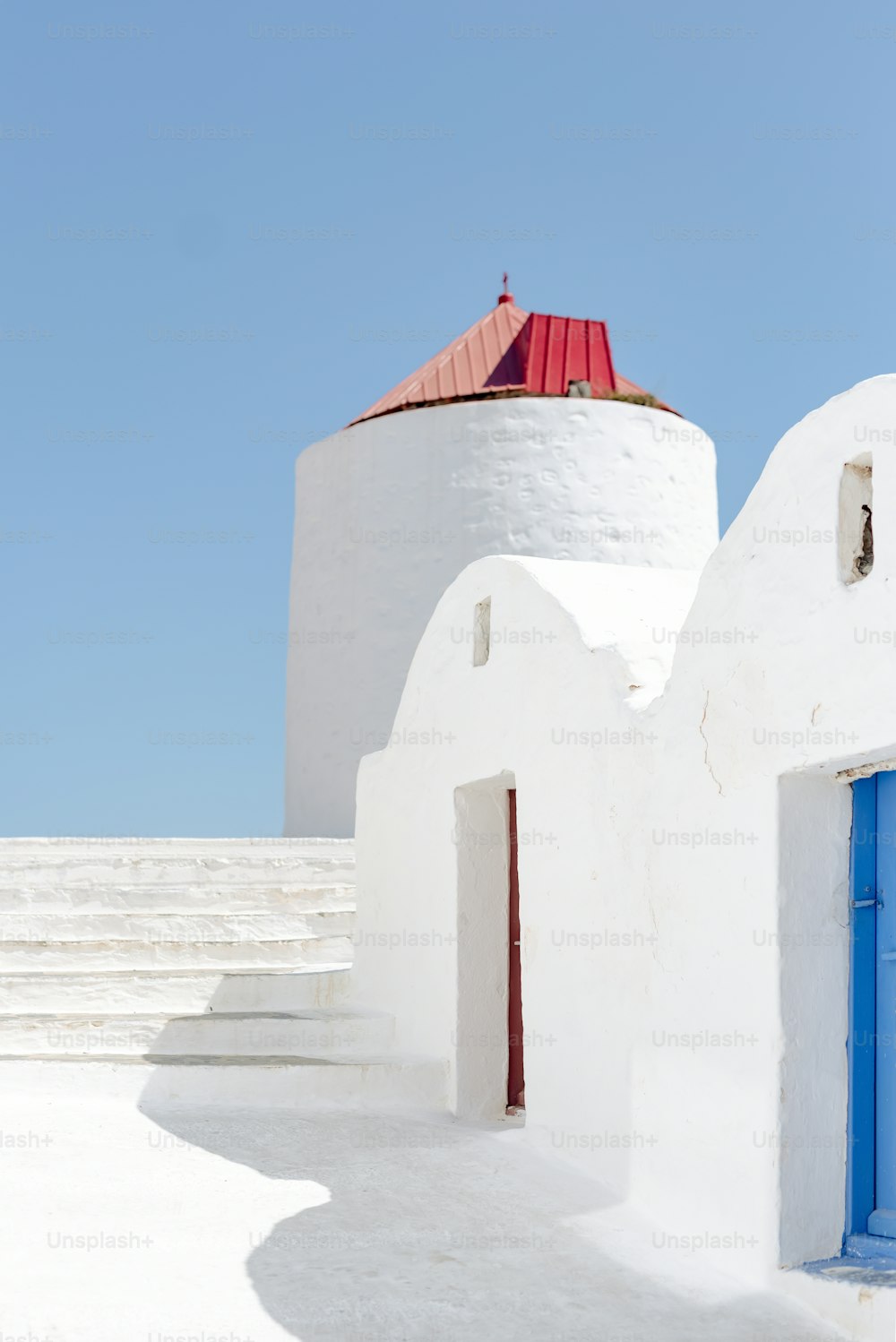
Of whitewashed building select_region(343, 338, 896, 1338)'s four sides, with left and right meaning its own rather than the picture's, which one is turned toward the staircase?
right

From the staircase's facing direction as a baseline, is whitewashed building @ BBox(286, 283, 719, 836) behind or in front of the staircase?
behind

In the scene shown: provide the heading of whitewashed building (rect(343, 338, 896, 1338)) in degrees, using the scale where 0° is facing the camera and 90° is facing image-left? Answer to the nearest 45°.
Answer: approximately 45°

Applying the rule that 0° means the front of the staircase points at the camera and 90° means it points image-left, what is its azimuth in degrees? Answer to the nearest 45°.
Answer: approximately 0°
